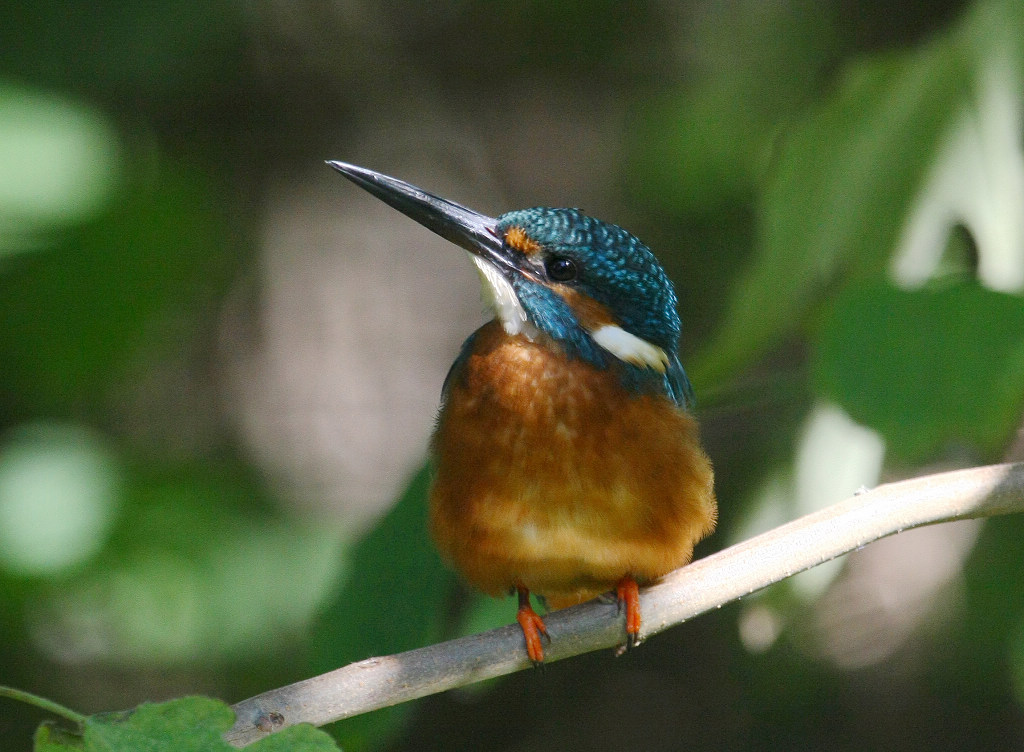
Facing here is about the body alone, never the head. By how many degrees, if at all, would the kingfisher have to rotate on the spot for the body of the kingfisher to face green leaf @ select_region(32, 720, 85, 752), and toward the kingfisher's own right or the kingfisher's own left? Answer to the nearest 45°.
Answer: approximately 45° to the kingfisher's own right

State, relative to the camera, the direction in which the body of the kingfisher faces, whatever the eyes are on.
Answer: toward the camera

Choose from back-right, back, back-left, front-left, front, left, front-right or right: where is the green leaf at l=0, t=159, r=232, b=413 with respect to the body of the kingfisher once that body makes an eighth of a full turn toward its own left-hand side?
back

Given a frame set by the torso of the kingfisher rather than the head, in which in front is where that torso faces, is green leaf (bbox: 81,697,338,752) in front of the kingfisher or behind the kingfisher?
in front
